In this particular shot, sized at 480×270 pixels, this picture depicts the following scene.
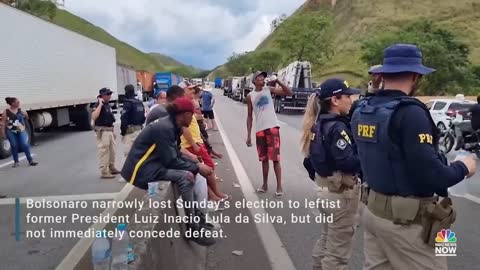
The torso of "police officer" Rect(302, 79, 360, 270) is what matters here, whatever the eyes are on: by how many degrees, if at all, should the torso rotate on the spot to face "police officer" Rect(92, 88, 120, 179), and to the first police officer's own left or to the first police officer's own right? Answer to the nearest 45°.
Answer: approximately 135° to the first police officer's own left

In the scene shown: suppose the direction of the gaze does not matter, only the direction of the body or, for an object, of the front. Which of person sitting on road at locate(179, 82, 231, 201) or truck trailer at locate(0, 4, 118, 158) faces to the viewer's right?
the person sitting on road

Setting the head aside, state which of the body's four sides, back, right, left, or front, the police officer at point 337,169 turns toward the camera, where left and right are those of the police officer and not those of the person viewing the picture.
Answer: right

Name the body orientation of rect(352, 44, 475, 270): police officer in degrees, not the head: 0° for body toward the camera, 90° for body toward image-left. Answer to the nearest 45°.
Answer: approximately 225°

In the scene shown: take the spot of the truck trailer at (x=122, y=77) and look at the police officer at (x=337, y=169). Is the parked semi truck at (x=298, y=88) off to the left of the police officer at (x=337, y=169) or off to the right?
left

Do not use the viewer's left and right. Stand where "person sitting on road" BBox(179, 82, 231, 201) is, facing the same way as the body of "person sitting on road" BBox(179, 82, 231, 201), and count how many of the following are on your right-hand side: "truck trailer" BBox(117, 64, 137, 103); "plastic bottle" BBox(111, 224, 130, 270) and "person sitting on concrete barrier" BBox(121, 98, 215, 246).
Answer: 2

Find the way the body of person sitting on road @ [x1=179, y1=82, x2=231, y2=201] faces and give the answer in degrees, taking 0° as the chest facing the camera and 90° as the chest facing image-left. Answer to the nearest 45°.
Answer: approximately 270°

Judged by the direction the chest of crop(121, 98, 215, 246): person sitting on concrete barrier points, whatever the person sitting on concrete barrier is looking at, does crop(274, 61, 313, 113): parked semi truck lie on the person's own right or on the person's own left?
on the person's own left

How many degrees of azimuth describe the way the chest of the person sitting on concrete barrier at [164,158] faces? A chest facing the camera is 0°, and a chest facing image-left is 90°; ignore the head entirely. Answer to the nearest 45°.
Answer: approximately 270°

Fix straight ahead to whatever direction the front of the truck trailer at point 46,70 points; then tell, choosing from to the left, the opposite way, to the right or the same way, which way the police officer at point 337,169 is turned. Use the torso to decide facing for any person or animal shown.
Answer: to the left
